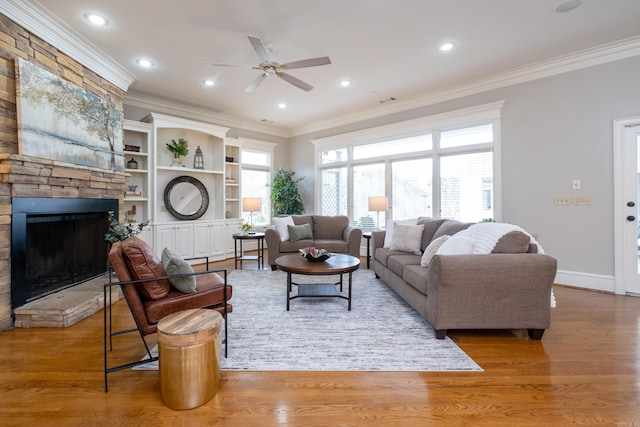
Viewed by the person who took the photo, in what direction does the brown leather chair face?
facing to the right of the viewer

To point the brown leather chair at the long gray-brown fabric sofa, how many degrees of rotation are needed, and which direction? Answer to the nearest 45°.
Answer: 0° — it already faces it

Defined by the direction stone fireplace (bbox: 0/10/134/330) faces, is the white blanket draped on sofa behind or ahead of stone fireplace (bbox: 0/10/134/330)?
ahead

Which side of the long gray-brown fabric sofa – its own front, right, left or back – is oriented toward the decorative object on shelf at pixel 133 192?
front

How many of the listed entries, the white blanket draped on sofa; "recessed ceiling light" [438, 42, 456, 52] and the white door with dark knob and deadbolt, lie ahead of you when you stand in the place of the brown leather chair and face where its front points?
3

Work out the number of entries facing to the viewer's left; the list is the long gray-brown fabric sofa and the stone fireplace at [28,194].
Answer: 1

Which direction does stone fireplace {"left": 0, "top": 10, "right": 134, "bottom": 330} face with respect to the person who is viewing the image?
facing the viewer and to the right of the viewer

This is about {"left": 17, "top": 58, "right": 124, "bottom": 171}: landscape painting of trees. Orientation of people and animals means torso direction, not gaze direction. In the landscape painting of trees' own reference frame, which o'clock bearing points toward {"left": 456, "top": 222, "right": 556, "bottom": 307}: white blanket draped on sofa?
The white blanket draped on sofa is roughly at 12 o'clock from the landscape painting of trees.

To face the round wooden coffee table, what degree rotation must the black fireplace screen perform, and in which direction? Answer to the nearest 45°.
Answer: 0° — it already faces it

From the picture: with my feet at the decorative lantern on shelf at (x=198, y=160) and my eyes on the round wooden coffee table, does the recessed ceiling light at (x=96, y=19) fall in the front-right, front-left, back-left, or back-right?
front-right

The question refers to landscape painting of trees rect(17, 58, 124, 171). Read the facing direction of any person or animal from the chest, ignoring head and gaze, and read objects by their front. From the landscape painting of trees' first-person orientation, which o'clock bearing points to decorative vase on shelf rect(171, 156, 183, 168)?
The decorative vase on shelf is roughly at 9 o'clock from the landscape painting of trees.

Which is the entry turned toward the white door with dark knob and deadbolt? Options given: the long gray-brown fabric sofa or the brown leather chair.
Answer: the brown leather chair

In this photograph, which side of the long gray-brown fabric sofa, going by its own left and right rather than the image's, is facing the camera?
left

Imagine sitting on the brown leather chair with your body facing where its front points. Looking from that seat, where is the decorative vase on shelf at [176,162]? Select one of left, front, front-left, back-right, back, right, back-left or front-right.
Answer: left

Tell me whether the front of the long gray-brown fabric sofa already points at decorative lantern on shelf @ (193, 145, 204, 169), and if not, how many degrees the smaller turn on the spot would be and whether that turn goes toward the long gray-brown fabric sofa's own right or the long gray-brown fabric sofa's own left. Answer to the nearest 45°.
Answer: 0° — it already faces it

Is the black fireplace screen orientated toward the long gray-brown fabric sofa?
yes
